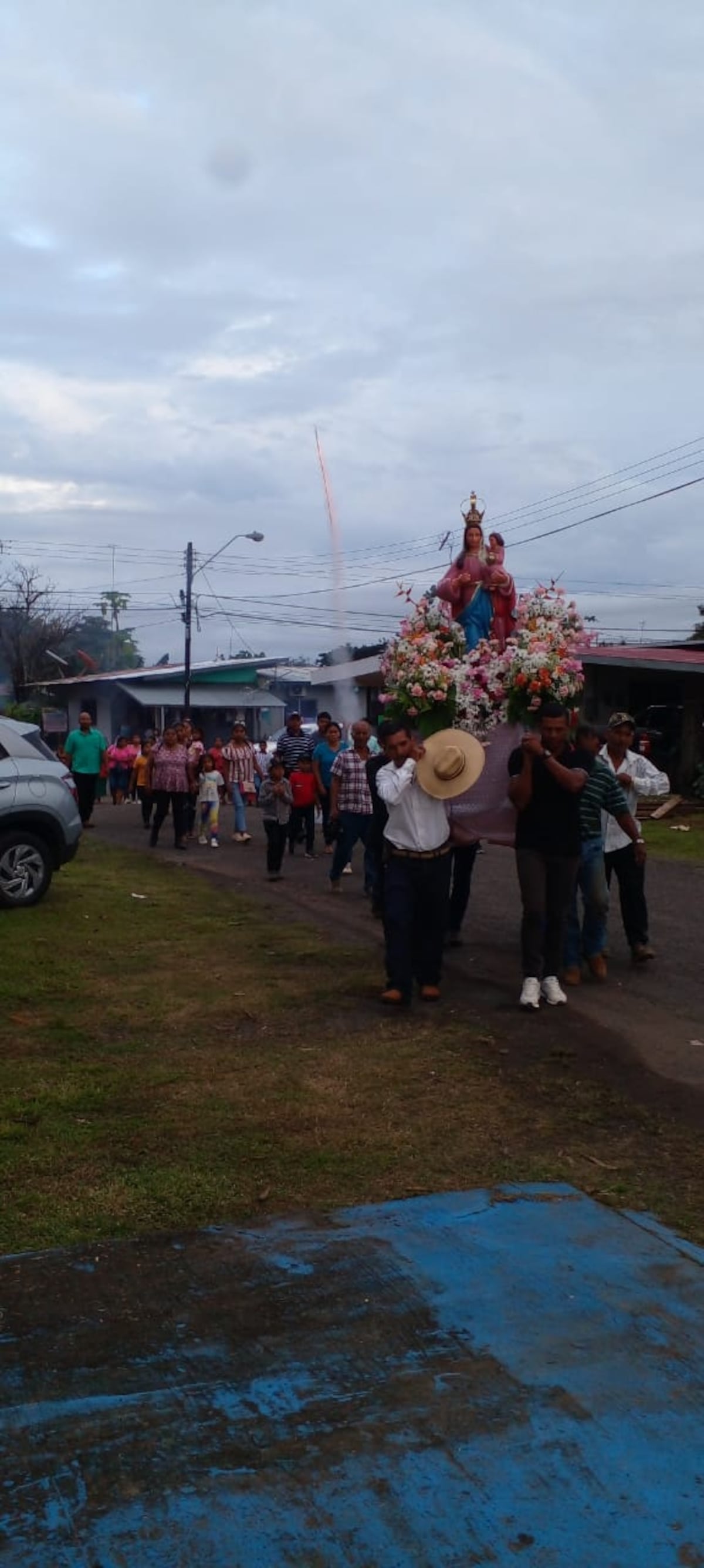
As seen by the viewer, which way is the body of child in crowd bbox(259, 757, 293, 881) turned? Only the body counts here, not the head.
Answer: toward the camera

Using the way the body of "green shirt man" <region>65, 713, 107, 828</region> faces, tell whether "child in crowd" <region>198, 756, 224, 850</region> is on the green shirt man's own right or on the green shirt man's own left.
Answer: on the green shirt man's own left

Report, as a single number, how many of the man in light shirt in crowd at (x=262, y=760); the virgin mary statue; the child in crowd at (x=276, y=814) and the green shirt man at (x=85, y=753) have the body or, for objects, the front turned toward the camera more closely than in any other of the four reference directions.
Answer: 4

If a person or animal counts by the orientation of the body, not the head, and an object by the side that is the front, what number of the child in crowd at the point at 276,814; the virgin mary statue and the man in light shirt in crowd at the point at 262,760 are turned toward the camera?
3

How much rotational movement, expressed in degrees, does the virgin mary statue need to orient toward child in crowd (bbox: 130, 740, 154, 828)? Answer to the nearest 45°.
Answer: approximately 135° to its right

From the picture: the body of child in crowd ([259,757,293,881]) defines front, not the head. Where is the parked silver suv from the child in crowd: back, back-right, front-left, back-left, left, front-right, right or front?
front-right

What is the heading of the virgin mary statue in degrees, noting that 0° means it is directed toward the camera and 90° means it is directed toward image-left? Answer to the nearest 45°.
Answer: approximately 0°

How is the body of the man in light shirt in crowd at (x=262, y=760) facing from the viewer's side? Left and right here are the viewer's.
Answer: facing the viewer

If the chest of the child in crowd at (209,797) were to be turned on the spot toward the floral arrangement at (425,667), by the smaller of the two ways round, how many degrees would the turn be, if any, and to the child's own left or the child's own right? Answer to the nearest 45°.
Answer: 0° — they already face it

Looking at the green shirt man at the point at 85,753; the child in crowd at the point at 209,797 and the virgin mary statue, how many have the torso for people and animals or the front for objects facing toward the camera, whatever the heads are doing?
3

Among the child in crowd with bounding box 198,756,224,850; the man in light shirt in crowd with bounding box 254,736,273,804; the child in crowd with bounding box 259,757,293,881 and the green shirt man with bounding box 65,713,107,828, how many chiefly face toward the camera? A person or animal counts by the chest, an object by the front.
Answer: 4

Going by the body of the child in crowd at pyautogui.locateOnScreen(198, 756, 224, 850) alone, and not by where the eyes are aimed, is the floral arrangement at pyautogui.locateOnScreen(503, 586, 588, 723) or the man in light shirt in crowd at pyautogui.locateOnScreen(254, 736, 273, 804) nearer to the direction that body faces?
the floral arrangement

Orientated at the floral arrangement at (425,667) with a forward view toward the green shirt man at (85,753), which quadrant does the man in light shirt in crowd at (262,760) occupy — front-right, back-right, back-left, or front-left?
front-right

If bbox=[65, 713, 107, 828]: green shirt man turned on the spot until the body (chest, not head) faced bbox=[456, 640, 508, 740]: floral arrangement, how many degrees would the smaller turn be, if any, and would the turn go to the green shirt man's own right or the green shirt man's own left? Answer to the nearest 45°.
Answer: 0° — they already face it

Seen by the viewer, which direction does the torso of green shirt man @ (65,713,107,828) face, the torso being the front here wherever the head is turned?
toward the camera
